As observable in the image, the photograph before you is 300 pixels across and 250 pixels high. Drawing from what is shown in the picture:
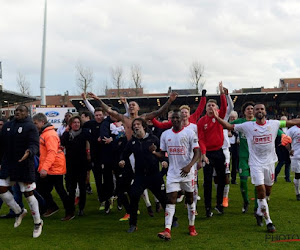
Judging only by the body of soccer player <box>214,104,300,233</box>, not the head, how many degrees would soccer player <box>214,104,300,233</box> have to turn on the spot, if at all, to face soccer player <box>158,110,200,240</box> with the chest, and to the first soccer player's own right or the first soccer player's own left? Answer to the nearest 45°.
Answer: approximately 45° to the first soccer player's own right

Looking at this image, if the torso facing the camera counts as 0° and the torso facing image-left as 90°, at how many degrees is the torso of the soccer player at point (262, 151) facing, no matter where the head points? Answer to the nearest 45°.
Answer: approximately 0°

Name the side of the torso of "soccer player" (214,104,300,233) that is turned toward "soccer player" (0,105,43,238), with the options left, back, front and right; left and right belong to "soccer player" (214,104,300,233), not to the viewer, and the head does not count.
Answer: right

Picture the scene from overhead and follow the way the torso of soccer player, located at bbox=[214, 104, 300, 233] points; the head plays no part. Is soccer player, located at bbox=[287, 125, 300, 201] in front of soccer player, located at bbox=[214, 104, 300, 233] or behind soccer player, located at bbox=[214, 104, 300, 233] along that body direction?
behind

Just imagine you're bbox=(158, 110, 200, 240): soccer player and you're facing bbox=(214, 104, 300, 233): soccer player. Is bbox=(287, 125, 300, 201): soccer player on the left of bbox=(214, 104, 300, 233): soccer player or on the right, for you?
left
